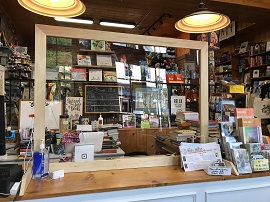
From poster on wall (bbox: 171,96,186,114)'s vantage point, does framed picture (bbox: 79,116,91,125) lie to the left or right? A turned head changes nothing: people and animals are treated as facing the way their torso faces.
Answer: on its right

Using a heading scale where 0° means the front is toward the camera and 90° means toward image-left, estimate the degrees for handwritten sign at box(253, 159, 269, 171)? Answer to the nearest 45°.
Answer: approximately 0°

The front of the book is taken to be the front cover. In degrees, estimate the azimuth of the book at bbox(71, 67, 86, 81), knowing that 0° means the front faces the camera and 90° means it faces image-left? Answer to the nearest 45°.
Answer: approximately 0°

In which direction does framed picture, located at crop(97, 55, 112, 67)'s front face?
toward the camera

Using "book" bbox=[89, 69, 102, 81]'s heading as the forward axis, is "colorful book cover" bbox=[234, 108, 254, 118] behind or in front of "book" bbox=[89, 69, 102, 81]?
in front

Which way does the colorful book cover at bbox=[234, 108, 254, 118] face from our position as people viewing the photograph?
facing the viewer

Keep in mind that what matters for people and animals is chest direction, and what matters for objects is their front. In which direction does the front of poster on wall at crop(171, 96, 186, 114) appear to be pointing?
toward the camera

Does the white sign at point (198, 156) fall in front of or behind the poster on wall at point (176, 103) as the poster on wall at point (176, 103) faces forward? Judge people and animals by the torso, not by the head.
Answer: in front

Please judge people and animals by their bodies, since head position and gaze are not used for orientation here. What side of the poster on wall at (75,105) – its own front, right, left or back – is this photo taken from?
front
